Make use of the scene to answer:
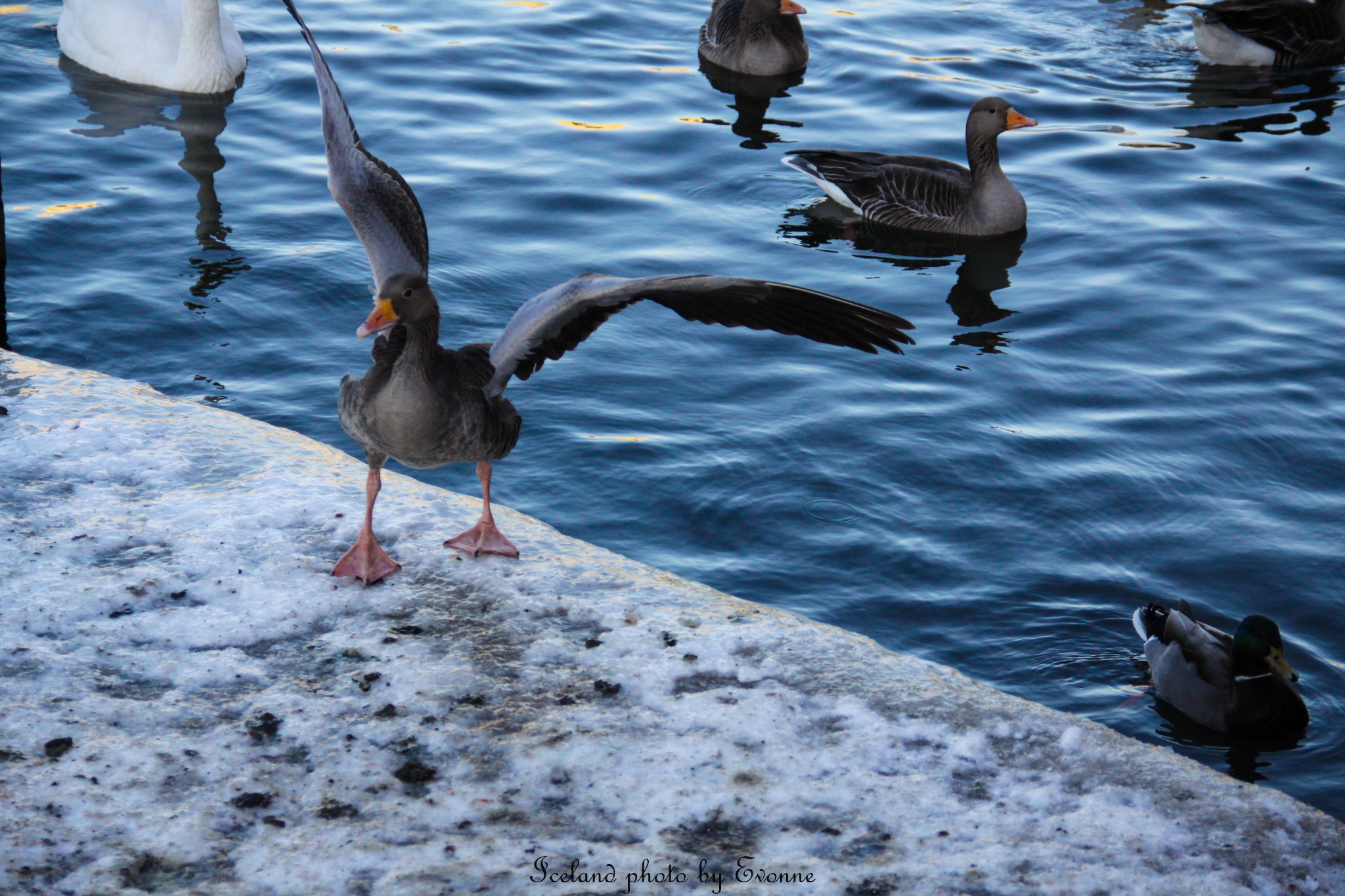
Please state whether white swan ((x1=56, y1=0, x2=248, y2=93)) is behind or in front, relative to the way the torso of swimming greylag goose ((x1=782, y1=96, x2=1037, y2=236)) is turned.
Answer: behind

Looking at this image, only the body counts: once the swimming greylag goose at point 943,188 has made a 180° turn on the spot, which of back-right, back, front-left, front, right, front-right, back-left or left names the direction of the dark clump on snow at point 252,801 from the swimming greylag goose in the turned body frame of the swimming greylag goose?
left

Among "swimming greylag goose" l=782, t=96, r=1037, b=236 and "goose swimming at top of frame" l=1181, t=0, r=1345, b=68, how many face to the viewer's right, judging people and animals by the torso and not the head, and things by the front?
2

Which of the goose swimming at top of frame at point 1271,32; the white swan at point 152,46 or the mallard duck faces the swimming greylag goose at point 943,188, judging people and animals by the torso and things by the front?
the white swan

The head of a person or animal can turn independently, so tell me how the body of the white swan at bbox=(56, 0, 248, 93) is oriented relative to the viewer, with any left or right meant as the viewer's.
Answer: facing the viewer and to the right of the viewer

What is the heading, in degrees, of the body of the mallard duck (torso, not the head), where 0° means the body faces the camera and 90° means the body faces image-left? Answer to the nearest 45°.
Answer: approximately 315°

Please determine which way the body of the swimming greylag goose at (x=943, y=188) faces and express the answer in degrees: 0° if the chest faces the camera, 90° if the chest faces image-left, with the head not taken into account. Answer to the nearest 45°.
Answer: approximately 270°

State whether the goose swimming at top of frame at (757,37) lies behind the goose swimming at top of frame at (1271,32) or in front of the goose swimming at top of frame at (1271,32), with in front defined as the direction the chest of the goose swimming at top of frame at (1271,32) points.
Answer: behind

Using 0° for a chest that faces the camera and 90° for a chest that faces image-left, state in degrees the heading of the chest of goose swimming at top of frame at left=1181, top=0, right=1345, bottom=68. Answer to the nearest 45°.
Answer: approximately 270°

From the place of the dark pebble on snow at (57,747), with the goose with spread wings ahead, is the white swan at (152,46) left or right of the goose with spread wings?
left

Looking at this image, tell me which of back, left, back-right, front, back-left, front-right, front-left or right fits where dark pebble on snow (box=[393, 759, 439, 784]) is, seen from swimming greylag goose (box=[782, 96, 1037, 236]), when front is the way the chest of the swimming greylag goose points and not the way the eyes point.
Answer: right
